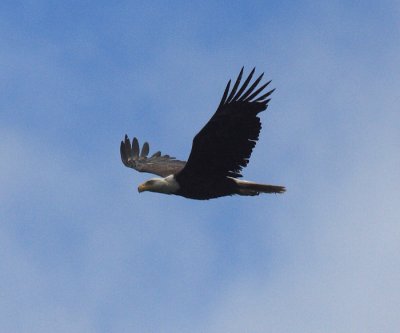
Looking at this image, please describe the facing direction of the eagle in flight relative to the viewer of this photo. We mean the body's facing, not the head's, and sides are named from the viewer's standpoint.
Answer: facing to the left of the viewer
